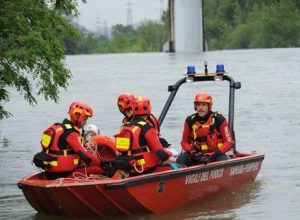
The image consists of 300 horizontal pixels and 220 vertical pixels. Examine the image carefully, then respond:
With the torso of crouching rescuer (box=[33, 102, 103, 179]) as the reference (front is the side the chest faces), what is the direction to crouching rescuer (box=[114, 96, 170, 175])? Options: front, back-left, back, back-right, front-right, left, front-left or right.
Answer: front

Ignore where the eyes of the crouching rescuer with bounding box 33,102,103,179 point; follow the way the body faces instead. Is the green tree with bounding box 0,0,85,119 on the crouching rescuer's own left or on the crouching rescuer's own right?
on the crouching rescuer's own left

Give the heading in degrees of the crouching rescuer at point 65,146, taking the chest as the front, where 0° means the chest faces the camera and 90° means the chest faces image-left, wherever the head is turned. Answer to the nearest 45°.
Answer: approximately 270°

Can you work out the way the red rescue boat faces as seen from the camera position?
facing the viewer and to the left of the viewer
